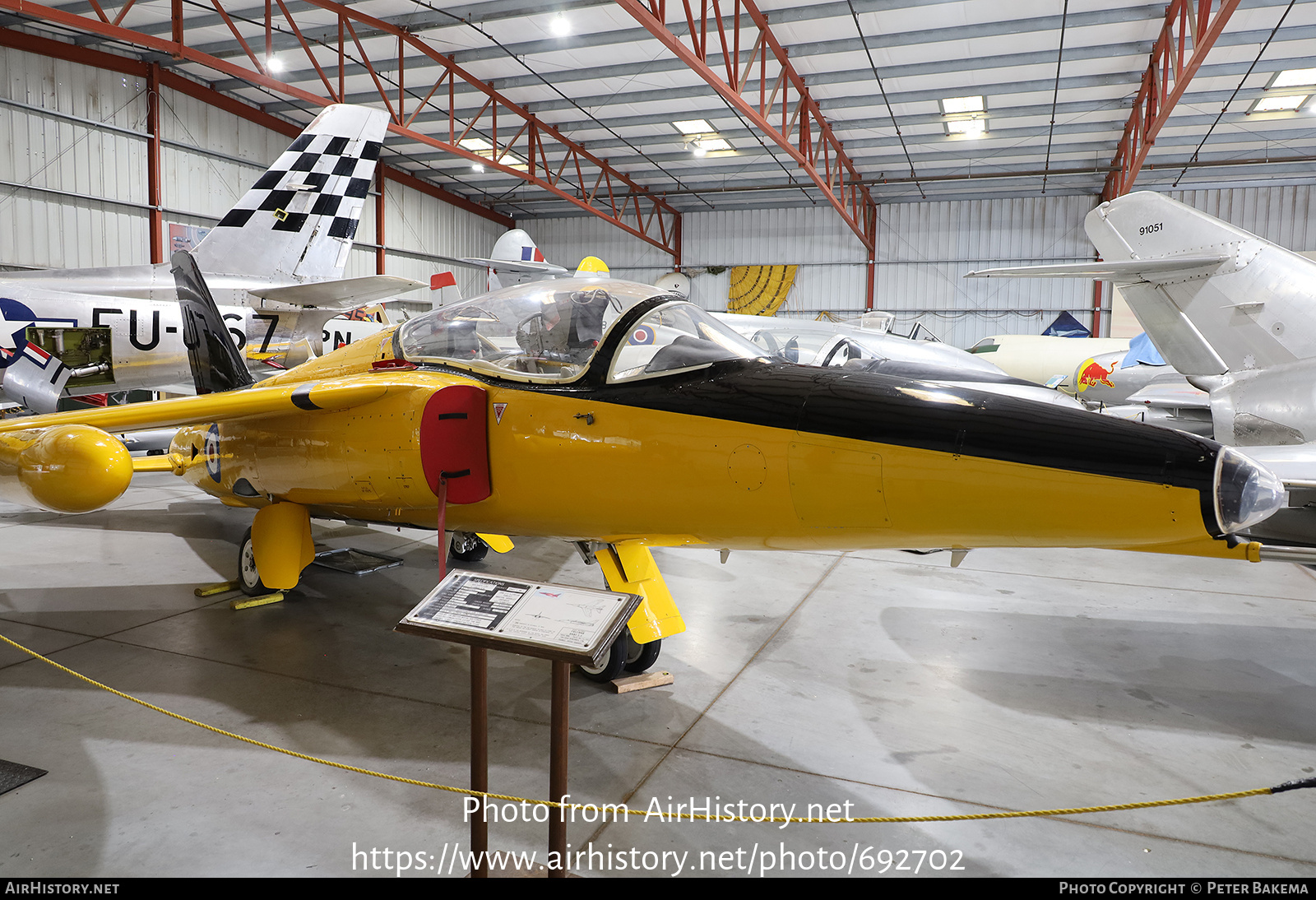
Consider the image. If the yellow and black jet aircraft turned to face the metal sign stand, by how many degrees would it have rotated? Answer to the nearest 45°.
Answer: approximately 45° to its right

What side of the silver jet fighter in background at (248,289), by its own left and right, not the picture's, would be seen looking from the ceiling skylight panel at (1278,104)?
back

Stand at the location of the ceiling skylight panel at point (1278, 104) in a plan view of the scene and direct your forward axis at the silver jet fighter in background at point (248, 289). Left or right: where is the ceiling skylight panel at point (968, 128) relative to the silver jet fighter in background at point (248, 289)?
right

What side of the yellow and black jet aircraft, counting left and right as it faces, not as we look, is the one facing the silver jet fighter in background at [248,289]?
back

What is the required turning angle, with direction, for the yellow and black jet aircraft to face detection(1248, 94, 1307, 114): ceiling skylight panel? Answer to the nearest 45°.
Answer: approximately 90° to its left

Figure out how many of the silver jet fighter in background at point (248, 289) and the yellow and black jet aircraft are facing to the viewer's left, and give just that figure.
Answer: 1

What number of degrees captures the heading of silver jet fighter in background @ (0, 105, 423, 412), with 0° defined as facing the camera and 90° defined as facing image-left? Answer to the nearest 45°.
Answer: approximately 90°

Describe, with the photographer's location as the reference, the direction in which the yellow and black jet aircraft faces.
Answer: facing the viewer and to the right of the viewer

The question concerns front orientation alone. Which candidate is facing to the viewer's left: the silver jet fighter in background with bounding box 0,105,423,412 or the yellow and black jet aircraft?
the silver jet fighter in background

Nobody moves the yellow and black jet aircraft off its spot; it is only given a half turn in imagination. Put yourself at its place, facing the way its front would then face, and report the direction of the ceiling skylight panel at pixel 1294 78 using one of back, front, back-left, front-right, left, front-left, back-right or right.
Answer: right

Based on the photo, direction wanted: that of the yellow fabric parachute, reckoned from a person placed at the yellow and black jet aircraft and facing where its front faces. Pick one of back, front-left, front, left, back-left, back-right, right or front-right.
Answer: back-left

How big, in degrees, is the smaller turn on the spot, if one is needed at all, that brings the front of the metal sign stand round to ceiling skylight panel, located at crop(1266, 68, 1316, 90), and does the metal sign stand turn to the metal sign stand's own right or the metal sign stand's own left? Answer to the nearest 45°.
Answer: approximately 180°

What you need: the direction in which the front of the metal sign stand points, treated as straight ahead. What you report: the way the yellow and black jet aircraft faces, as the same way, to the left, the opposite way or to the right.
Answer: to the left
